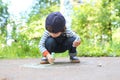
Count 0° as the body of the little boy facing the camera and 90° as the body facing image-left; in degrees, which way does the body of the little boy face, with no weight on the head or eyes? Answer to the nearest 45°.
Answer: approximately 0°
